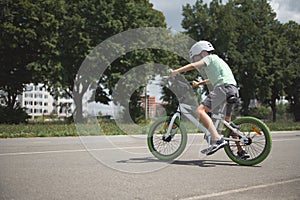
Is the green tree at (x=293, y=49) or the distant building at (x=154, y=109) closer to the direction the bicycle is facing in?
the distant building

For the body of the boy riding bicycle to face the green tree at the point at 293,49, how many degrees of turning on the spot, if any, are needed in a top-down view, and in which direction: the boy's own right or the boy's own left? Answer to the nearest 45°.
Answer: approximately 90° to the boy's own right

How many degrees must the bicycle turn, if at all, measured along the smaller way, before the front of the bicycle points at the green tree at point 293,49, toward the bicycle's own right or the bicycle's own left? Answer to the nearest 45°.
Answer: approximately 90° to the bicycle's own right

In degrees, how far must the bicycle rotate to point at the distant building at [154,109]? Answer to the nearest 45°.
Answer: approximately 45° to its right

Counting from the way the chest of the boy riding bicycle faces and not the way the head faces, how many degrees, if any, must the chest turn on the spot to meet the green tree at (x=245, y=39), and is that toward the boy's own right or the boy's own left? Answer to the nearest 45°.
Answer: approximately 90° to the boy's own right

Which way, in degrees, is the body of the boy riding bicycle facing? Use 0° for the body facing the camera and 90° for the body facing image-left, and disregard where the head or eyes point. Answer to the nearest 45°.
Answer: approximately 90°

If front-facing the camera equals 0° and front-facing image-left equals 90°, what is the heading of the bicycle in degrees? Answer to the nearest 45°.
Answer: approximately 90°

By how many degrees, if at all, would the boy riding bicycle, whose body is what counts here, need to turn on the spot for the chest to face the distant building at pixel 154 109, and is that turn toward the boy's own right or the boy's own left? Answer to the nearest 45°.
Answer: approximately 45° to the boy's own right
